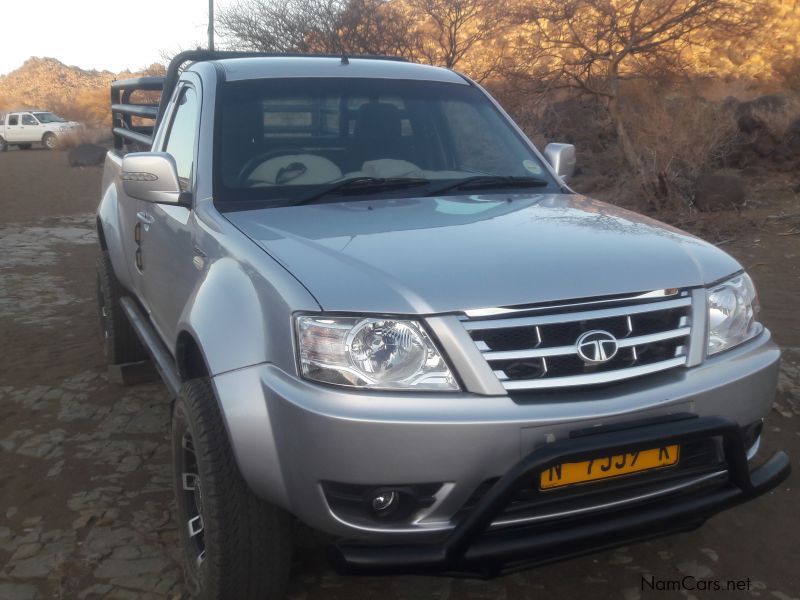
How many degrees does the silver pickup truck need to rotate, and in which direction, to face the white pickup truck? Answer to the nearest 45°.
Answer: approximately 180°

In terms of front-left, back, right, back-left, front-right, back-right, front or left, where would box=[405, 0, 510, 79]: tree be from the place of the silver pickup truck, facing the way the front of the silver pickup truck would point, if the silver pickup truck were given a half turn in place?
front-right

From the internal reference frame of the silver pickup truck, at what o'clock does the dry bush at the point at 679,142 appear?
The dry bush is roughly at 8 o'clock from the silver pickup truck.

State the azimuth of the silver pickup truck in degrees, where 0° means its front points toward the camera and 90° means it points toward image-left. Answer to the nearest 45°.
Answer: approximately 315°

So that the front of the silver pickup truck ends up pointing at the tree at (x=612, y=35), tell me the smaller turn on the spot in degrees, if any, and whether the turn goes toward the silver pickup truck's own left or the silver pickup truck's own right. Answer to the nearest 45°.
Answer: approximately 135° to the silver pickup truck's own left

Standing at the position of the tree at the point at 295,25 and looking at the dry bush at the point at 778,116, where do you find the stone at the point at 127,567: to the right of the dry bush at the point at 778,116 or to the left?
right

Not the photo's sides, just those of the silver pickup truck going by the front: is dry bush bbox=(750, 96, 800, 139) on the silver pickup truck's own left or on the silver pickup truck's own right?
on the silver pickup truck's own left

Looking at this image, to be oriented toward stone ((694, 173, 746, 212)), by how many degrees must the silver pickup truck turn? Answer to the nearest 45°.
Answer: approximately 135° to its left

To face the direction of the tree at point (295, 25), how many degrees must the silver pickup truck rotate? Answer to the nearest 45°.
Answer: approximately 135° to its left
